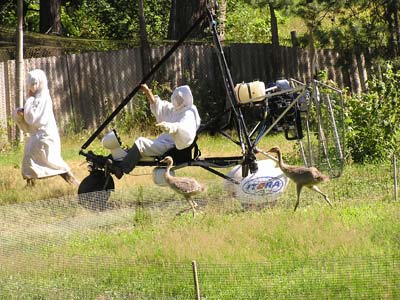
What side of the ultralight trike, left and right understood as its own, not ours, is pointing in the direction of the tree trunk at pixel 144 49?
right

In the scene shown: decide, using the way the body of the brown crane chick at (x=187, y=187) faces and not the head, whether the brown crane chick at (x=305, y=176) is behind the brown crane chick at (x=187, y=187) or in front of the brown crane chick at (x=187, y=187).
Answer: behind

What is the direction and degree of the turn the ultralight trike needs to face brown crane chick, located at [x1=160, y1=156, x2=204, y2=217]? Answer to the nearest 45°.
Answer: approximately 45° to its left

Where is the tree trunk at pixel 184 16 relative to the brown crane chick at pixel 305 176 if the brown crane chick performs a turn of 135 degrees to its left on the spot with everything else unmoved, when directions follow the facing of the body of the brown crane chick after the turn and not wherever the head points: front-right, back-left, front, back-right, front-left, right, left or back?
back-left

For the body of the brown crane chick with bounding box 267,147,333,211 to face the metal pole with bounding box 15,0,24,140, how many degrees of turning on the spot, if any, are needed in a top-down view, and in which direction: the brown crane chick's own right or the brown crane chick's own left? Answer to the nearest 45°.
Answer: approximately 45° to the brown crane chick's own right

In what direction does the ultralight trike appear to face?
to the viewer's left

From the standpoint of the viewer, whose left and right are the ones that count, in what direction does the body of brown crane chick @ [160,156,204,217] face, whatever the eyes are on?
facing to the left of the viewer

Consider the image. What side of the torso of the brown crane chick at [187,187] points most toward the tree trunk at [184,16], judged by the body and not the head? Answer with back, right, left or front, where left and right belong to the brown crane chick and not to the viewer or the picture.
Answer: right

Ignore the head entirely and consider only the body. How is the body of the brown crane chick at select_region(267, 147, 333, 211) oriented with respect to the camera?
to the viewer's left
